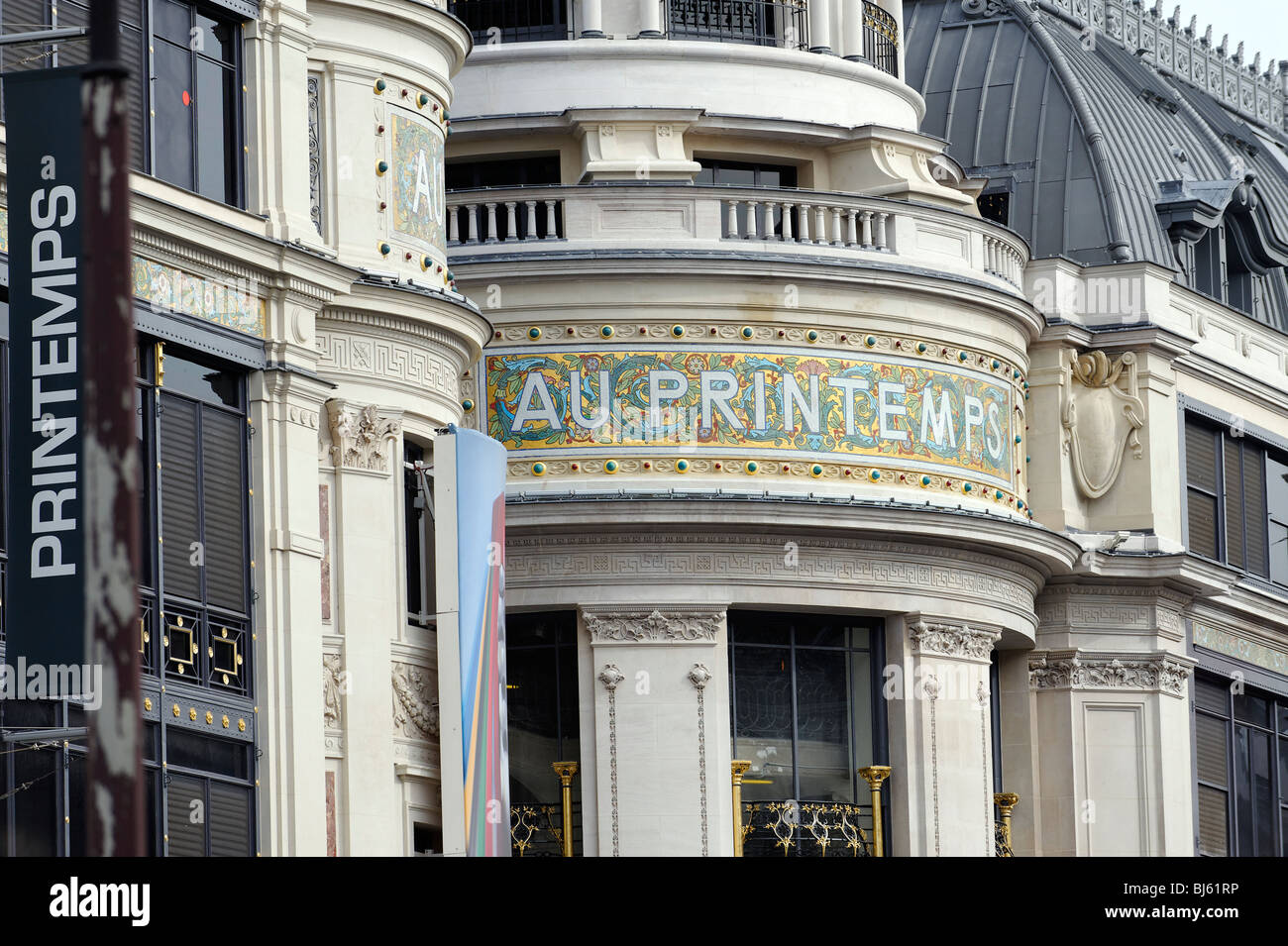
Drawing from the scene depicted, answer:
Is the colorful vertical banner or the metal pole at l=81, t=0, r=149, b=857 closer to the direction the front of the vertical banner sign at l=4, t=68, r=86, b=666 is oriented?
the metal pole

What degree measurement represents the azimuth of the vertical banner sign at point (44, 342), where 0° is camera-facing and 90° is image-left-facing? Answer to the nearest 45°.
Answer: approximately 0°
